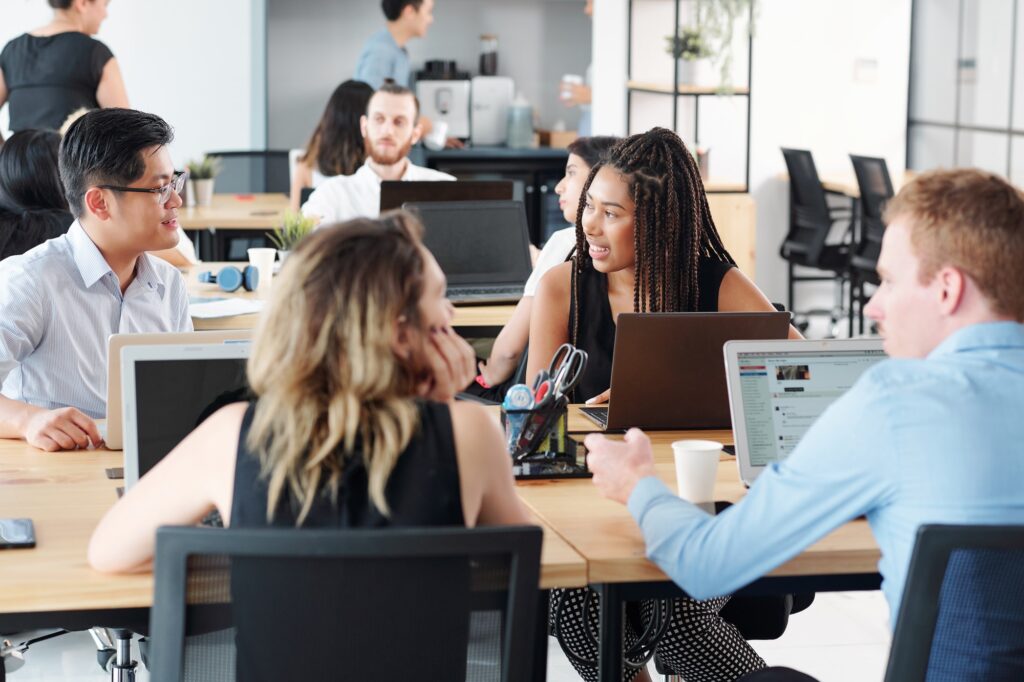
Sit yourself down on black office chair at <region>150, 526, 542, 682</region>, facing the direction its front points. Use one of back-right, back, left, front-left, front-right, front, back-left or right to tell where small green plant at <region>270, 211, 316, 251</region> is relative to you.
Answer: front

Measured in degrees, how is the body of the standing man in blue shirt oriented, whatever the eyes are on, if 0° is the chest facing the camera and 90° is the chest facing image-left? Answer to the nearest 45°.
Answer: approximately 270°

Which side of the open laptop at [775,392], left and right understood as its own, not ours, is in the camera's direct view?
front

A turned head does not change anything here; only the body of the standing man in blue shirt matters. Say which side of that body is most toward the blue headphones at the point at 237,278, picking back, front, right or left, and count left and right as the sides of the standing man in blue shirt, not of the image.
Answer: right

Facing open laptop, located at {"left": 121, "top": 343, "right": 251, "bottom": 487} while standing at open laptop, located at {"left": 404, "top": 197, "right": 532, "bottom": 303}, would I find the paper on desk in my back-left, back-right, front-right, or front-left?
front-right

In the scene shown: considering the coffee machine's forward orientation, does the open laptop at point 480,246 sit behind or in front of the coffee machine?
in front

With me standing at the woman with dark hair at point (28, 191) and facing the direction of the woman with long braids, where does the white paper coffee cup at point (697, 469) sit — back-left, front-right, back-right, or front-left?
front-right

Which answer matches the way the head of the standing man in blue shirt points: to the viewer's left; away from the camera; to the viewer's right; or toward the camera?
to the viewer's right

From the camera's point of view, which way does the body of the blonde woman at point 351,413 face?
away from the camera

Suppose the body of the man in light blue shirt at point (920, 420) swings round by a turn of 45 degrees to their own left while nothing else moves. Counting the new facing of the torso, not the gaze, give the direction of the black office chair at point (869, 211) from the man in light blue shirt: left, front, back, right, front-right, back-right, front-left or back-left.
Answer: right

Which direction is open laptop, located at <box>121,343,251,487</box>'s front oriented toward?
toward the camera

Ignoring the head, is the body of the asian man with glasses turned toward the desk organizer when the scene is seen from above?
yes

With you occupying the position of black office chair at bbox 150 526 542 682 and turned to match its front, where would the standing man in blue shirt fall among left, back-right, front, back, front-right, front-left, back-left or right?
front

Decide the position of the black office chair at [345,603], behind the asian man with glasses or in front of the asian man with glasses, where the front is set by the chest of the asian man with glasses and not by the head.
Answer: in front

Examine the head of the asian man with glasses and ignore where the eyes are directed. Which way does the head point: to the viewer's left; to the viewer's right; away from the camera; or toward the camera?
to the viewer's right

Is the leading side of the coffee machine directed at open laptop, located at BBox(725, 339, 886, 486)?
yes
